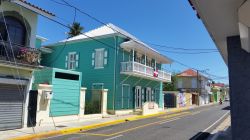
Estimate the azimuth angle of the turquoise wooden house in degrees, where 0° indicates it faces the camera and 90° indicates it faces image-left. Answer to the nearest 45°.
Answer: approximately 315°
